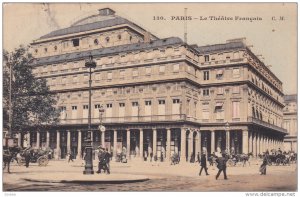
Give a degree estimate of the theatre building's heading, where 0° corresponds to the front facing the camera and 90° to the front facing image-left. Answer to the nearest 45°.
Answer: approximately 45°

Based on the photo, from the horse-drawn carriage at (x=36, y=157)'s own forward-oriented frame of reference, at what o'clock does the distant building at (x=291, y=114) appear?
The distant building is roughly at 6 o'clock from the horse-drawn carriage.

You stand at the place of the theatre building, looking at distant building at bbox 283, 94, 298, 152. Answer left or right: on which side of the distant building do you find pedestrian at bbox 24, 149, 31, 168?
right

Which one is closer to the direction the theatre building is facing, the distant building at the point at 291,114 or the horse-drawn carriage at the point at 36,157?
the horse-drawn carriage

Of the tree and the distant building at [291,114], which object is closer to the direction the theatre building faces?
the tree

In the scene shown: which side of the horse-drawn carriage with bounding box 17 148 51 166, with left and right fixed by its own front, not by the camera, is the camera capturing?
left

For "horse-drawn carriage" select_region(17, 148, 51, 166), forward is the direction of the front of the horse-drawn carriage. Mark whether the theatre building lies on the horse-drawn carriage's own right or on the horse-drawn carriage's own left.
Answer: on the horse-drawn carriage's own right

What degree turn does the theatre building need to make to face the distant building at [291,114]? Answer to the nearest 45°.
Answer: approximately 90° to its left
